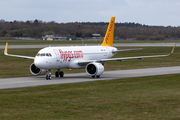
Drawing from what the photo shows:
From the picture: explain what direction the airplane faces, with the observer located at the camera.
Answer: facing the viewer and to the left of the viewer
